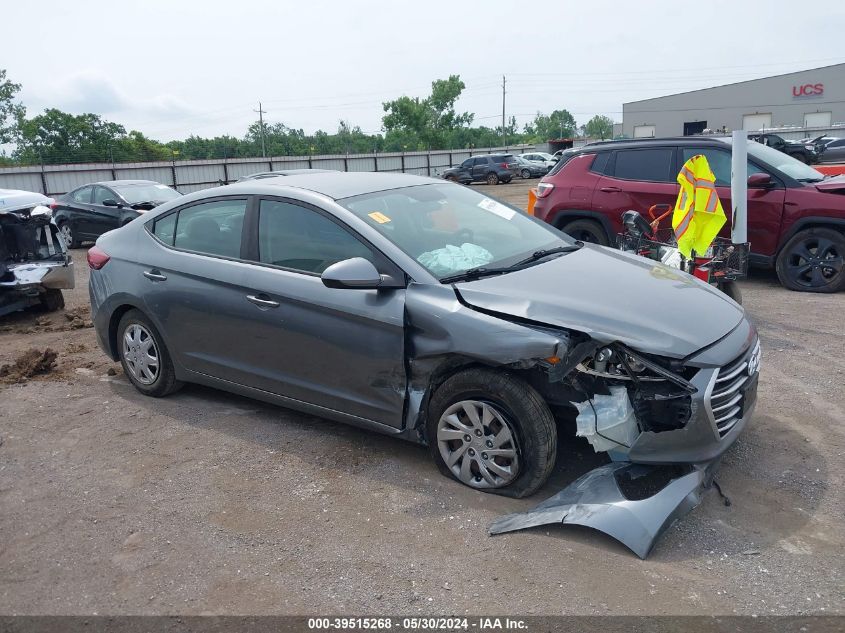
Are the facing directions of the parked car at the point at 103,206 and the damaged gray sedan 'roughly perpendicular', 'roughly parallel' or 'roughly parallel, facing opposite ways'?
roughly parallel

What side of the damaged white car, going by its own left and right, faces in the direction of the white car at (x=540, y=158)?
left

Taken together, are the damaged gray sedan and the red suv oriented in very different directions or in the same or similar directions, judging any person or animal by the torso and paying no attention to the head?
same or similar directions

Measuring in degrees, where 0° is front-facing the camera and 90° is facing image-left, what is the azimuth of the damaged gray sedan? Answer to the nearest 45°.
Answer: approximately 315°

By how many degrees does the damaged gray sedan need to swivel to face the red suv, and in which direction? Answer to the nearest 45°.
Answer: approximately 90° to its left

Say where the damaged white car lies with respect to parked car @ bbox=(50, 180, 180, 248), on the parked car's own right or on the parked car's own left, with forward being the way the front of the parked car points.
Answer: on the parked car's own right

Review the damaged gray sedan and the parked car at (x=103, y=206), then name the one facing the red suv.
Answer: the parked car

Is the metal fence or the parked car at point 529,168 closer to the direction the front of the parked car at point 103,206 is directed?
the parked car

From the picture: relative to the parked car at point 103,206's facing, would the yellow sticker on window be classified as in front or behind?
in front

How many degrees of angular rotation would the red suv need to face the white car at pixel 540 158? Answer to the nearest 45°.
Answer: approximately 135° to its left

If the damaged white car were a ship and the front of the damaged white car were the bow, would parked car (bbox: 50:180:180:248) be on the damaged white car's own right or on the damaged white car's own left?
on the damaged white car's own left

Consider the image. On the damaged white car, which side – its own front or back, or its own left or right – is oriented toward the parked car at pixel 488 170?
left

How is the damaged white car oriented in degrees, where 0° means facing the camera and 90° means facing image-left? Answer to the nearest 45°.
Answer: approximately 315°

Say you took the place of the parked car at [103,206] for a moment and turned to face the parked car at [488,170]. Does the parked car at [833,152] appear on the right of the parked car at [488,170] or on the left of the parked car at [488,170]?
right

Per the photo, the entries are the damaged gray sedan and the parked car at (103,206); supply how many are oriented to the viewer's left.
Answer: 0

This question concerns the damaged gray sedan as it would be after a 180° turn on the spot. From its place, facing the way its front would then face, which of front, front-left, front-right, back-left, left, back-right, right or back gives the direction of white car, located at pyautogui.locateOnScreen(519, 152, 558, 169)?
front-right

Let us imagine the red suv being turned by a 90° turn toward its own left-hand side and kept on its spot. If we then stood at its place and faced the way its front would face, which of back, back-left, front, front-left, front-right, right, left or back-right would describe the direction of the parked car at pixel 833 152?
front-left

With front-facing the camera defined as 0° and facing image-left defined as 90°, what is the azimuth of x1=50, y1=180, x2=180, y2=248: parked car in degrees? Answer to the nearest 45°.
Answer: approximately 315°
